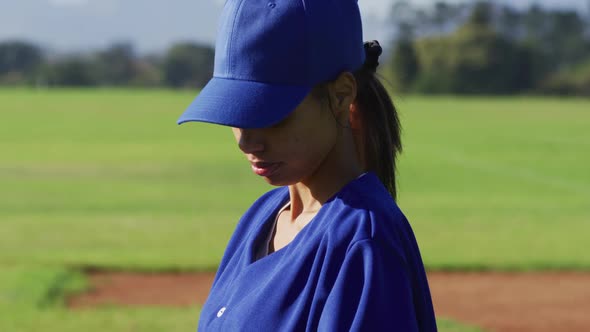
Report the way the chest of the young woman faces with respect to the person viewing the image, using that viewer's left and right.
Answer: facing the viewer and to the left of the viewer
